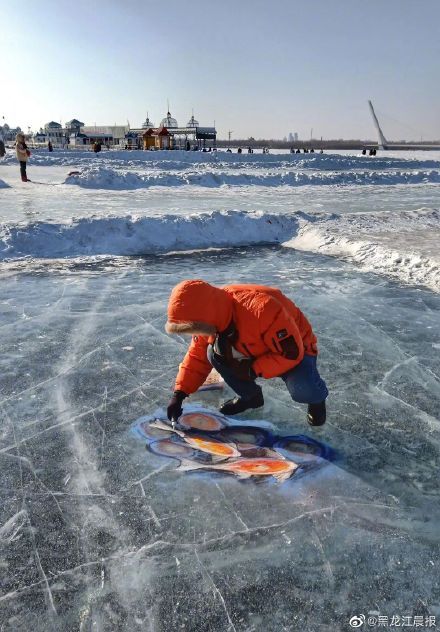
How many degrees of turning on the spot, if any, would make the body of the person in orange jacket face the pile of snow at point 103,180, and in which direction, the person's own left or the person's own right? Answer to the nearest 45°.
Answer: approximately 135° to the person's own right

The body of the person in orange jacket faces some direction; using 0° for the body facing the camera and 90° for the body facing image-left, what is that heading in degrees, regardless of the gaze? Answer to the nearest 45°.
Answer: approximately 45°
